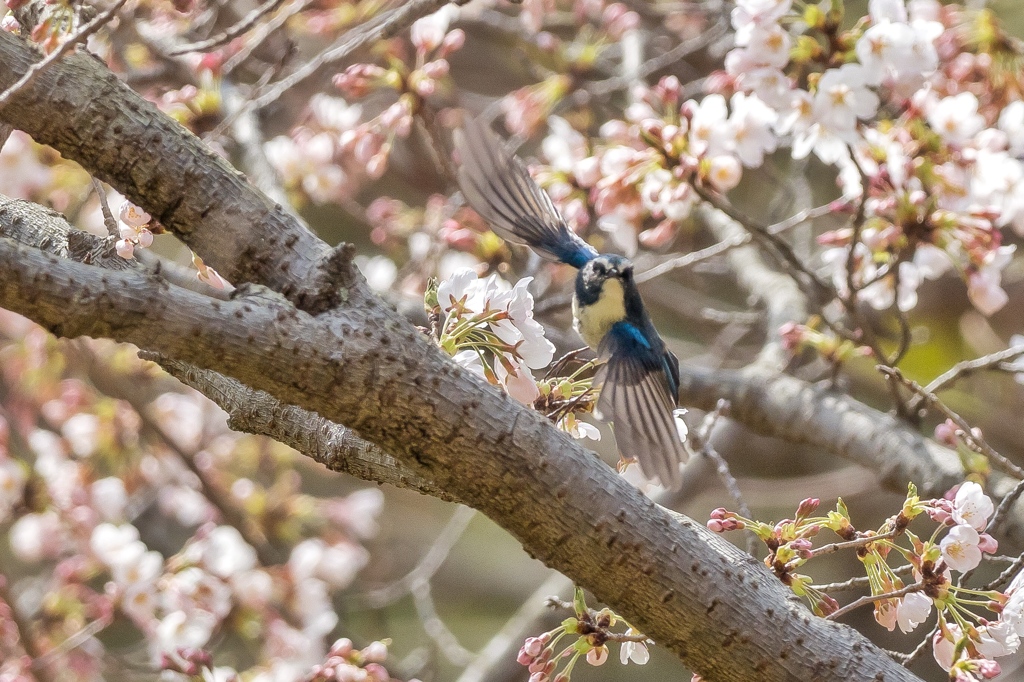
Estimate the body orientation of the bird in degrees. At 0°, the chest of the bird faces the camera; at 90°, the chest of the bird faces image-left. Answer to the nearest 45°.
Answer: approximately 0°
